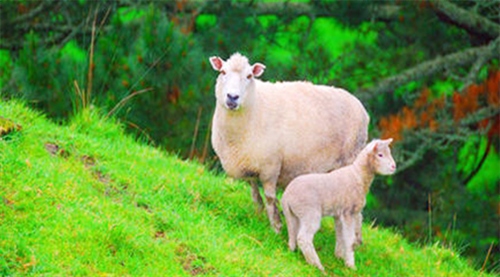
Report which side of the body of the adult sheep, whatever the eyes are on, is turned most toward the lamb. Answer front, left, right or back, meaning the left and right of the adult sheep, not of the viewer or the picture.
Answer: left

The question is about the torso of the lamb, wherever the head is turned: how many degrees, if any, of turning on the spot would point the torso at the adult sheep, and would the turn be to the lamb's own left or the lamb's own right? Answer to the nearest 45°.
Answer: approximately 135° to the lamb's own left

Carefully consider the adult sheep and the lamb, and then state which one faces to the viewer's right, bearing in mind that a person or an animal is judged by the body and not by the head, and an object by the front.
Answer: the lamb

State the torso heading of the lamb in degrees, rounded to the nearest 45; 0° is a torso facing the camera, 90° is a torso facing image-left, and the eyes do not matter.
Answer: approximately 270°

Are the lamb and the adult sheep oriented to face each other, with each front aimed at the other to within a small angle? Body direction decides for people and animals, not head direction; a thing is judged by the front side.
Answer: no

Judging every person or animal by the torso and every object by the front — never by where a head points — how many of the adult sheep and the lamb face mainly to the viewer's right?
1

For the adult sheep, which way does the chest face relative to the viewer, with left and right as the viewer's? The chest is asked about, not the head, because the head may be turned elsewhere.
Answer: facing the viewer and to the left of the viewer
